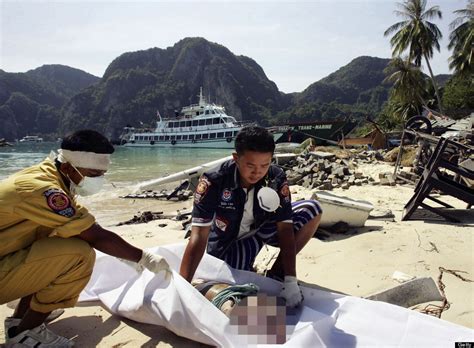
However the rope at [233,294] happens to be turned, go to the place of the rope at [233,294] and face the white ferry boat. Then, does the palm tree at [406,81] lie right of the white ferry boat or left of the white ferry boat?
right

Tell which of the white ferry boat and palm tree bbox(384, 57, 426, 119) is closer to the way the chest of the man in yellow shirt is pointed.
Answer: the palm tree

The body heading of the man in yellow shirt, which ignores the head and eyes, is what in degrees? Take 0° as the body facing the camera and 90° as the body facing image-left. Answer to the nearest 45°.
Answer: approximately 270°

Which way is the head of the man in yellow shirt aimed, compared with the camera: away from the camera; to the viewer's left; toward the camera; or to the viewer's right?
to the viewer's right

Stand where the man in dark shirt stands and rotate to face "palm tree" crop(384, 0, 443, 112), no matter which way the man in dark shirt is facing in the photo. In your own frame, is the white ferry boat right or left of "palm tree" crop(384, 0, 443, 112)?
left

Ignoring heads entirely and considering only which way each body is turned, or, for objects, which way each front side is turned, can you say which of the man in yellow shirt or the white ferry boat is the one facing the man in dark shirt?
the man in yellow shirt

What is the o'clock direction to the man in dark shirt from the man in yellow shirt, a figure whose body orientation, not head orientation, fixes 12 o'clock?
The man in dark shirt is roughly at 12 o'clock from the man in yellow shirt.

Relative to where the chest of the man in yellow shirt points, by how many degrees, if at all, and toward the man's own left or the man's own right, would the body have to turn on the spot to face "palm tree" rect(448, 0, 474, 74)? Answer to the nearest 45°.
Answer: approximately 45° to the man's own left
